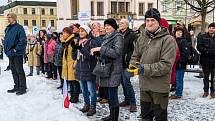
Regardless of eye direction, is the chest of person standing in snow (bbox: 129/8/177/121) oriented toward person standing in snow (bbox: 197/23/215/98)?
no

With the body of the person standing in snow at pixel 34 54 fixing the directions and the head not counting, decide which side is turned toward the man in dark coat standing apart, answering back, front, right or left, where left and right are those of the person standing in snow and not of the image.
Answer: front

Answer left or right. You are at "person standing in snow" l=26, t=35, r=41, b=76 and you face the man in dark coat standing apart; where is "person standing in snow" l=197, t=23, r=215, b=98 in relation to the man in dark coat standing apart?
left

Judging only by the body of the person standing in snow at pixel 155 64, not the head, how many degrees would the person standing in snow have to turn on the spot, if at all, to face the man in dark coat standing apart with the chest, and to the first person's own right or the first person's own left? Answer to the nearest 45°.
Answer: approximately 90° to the first person's own right

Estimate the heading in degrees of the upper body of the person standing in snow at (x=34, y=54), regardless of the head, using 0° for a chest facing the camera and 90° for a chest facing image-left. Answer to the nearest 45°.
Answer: approximately 0°

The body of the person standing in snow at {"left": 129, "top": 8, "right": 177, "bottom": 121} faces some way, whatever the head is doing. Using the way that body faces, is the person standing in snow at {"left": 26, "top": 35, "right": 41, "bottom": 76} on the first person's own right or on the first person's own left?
on the first person's own right

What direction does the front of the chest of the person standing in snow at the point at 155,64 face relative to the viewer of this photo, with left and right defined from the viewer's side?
facing the viewer and to the left of the viewer

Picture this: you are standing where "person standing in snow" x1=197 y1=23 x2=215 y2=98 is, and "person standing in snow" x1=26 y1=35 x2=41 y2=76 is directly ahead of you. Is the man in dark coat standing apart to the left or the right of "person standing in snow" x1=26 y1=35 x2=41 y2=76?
left

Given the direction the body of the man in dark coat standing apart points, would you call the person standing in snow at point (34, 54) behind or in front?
behind

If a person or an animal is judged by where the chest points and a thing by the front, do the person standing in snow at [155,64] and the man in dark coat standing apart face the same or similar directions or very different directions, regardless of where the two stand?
same or similar directions

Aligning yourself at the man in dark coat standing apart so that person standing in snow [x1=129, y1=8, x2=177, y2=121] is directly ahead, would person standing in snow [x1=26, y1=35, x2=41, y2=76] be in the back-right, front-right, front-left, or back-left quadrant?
back-left

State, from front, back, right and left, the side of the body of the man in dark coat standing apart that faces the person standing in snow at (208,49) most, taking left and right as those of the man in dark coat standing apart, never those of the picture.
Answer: left

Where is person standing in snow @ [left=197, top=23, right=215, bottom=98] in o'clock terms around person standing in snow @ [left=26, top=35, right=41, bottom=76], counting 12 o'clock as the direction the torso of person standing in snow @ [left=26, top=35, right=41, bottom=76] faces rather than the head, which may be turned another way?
person standing in snow @ [left=197, top=23, right=215, bottom=98] is roughly at 11 o'clock from person standing in snow @ [left=26, top=35, right=41, bottom=76].

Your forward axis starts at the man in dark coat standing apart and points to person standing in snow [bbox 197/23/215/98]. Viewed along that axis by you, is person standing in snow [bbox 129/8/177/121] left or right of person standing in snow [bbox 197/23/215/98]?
right

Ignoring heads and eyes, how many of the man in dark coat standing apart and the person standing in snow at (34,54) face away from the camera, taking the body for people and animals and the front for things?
0
